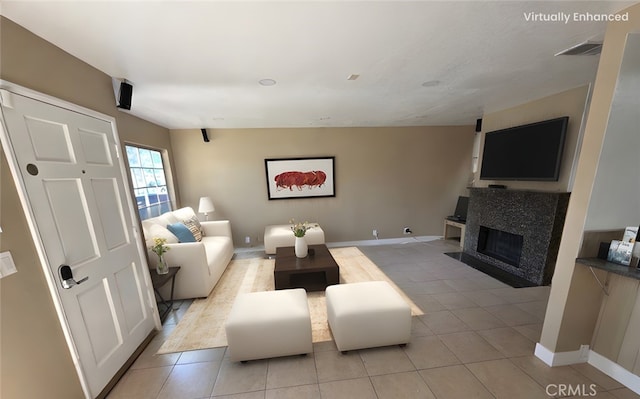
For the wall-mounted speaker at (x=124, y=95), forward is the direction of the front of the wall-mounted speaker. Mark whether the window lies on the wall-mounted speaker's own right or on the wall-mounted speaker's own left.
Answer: on the wall-mounted speaker's own left

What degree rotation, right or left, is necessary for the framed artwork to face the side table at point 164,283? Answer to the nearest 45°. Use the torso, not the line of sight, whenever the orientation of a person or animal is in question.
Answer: approximately 45° to its right

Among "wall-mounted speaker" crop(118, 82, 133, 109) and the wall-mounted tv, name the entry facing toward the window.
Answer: the wall-mounted tv

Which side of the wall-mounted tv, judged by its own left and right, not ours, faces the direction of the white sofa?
front

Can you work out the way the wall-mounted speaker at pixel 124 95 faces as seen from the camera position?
facing the viewer and to the right of the viewer

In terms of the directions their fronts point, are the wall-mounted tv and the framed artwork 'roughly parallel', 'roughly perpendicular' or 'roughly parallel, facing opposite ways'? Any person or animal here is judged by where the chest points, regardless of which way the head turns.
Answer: roughly perpendicular

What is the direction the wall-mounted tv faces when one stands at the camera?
facing the viewer and to the left of the viewer

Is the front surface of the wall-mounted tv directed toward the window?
yes

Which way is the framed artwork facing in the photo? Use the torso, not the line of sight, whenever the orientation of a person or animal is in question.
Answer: toward the camera

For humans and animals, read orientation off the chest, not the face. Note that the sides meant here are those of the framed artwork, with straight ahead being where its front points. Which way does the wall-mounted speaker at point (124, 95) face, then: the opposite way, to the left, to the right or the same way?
to the left

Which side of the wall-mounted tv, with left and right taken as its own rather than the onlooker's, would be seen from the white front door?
front

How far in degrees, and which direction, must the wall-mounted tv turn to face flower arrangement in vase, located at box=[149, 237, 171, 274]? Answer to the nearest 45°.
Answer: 0° — it already faces it

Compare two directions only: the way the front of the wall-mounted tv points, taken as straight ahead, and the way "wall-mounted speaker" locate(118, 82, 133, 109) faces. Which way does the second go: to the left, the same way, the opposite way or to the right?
the opposite way
